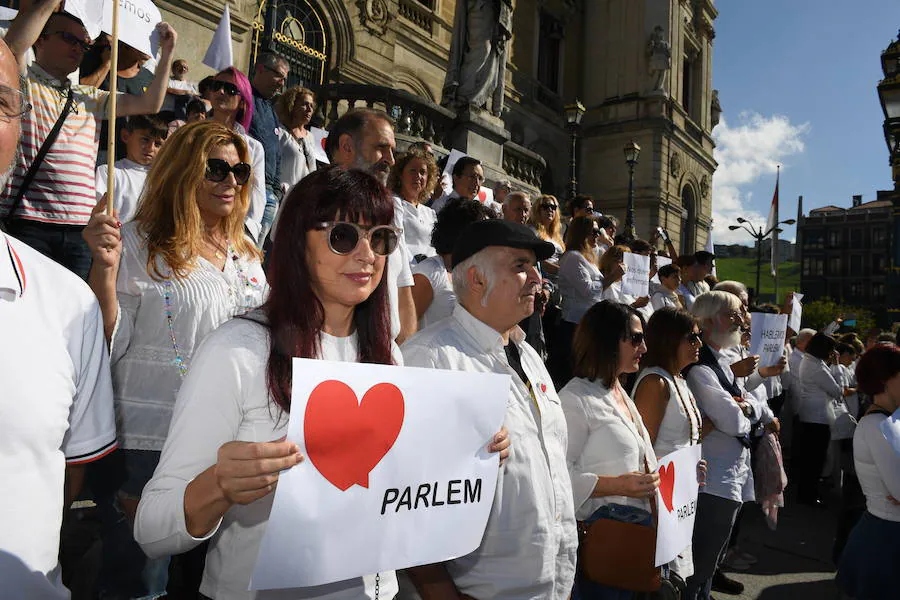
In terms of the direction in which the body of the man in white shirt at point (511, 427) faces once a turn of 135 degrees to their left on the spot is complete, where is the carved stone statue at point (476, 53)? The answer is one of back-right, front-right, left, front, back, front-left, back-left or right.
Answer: front

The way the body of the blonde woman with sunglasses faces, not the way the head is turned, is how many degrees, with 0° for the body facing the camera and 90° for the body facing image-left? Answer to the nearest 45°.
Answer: approximately 315°

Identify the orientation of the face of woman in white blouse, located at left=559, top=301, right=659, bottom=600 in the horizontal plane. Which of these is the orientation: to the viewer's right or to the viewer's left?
to the viewer's right

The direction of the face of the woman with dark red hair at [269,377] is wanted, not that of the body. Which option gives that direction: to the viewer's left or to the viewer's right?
to the viewer's right

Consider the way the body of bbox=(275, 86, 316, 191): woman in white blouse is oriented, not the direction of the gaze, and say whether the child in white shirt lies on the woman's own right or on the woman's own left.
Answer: on the woman's own right

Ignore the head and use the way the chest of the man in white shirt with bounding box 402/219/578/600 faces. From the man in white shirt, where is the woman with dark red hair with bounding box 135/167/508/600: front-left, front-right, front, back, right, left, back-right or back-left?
right

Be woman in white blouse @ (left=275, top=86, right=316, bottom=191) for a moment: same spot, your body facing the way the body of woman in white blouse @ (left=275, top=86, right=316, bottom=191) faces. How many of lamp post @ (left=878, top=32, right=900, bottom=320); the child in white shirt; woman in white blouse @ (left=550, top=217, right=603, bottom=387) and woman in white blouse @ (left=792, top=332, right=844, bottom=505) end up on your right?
1

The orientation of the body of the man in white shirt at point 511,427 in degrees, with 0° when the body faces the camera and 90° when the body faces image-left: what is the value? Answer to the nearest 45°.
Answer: approximately 315°

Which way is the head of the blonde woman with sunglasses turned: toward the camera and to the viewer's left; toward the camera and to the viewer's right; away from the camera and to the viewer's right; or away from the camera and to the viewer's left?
toward the camera and to the viewer's right

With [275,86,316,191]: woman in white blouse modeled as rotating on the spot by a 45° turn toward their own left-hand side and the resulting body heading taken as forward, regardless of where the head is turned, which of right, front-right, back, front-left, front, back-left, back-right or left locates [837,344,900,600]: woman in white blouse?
front-right
